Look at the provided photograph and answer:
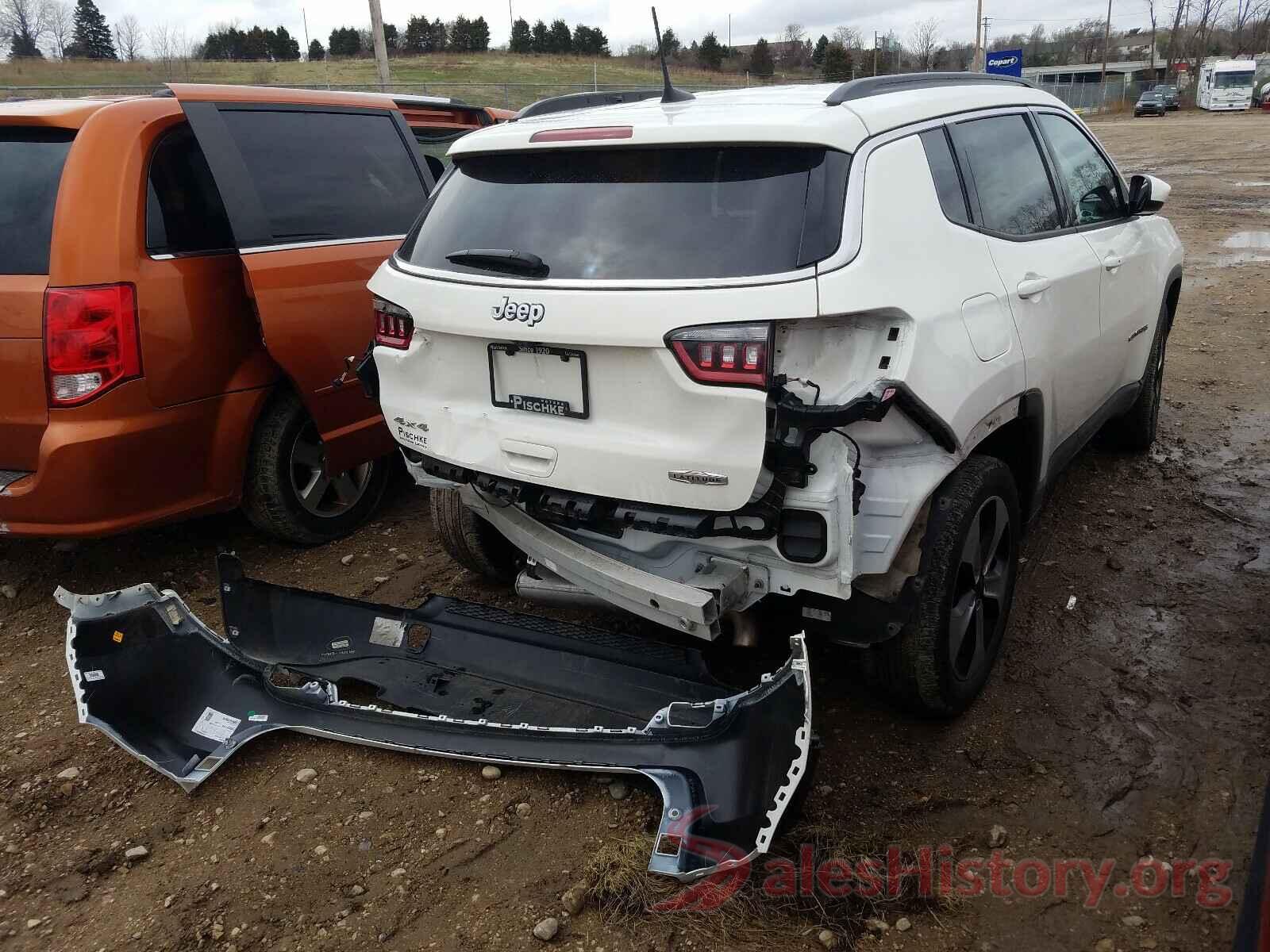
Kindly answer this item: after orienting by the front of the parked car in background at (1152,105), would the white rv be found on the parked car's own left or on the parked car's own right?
on the parked car's own left

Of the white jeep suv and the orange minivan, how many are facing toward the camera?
0

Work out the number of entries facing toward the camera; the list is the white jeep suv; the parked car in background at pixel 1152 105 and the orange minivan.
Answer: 1

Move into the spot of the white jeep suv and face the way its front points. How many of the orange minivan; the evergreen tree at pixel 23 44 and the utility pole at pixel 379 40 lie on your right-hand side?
0

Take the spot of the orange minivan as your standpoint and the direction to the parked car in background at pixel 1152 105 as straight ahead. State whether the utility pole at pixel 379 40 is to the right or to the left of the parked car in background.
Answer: left

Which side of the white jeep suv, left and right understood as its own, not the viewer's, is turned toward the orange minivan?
left

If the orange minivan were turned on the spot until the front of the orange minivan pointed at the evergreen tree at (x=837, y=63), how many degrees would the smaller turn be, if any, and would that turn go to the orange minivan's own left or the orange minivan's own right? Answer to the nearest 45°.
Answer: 0° — it already faces it

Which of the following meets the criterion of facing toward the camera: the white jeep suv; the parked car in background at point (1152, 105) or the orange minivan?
the parked car in background

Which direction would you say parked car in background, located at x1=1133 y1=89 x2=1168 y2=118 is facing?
toward the camera

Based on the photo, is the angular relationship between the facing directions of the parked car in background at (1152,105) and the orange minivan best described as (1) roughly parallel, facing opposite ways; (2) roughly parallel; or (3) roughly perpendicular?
roughly parallel, facing opposite ways

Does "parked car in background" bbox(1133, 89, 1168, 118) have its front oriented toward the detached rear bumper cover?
yes

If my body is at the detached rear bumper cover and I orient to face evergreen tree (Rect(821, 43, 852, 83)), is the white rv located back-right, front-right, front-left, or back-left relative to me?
front-right

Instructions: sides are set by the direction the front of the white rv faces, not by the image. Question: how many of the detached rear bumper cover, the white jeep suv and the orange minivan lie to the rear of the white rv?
0

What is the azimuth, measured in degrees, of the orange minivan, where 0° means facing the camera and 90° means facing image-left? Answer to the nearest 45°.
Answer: approximately 225°

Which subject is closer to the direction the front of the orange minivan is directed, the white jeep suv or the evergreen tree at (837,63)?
the evergreen tree

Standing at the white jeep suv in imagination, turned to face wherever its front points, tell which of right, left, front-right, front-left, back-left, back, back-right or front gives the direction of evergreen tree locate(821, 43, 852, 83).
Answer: front-left
